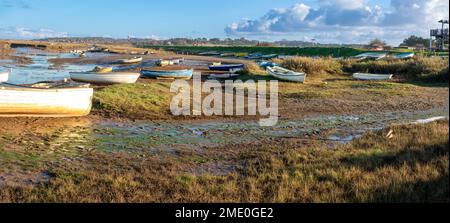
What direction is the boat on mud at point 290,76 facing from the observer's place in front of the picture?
facing away from the viewer and to the left of the viewer

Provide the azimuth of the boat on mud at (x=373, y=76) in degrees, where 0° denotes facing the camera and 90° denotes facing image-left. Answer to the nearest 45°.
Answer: approximately 270°

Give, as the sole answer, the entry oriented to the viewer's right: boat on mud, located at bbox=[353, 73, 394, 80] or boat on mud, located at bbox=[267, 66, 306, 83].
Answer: boat on mud, located at bbox=[353, 73, 394, 80]

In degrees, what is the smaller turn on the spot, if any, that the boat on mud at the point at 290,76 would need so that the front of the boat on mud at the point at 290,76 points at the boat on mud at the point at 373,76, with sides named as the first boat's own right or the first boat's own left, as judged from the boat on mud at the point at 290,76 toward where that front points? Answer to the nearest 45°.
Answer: approximately 90° to the first boat's own right
